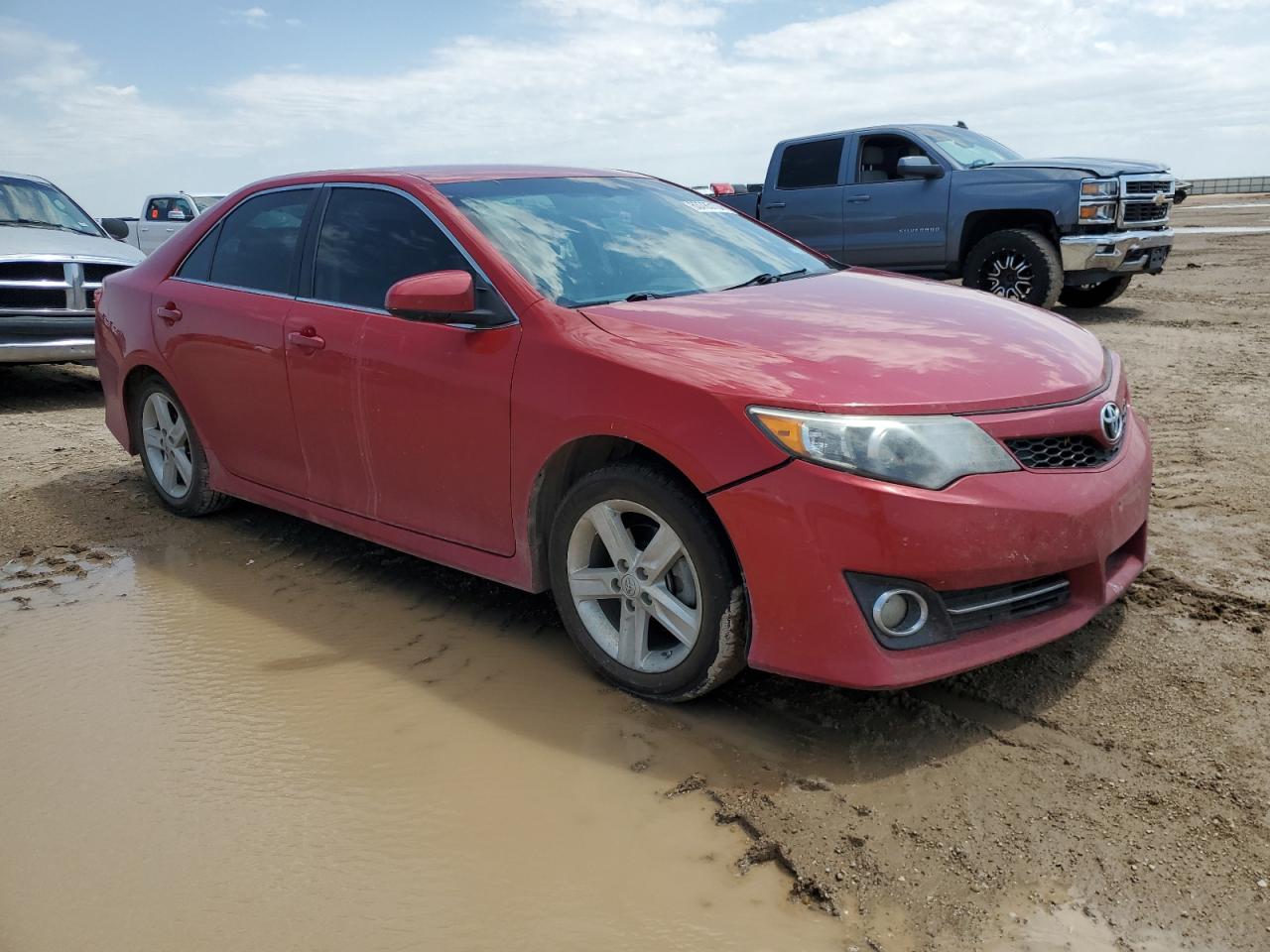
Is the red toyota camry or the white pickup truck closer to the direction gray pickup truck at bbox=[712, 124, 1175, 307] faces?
the red toyota camry

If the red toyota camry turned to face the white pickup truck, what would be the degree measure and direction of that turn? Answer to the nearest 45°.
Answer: approximately 180°

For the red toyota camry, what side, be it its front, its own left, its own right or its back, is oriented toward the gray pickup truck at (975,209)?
left

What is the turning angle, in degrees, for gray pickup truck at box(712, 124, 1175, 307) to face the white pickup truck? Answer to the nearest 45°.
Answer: approximately 180°

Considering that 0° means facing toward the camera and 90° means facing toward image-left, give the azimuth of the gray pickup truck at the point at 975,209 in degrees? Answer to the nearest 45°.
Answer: approximately 315°

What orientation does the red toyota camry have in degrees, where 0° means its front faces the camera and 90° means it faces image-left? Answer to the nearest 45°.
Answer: approximately 315°
